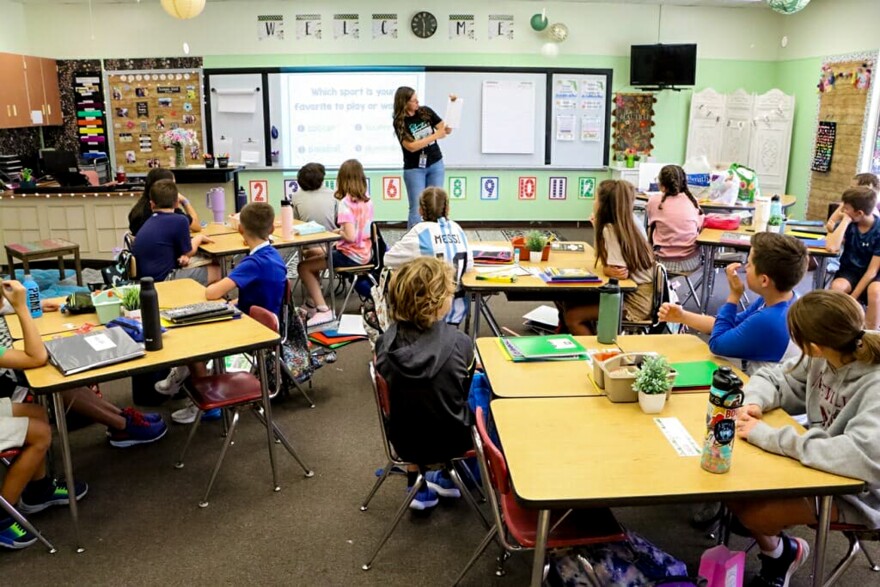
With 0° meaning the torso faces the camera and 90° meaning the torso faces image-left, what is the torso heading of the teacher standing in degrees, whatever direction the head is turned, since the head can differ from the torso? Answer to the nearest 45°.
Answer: approximately 315°

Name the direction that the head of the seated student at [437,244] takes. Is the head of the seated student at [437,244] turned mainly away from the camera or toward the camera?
away from the camera

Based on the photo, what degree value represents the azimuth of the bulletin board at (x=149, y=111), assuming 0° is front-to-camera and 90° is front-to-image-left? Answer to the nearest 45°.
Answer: approximately 0°

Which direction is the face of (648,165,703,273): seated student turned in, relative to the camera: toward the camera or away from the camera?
away from the camera

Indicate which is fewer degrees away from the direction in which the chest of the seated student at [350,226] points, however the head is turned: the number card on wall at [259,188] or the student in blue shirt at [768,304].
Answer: the number card on wall

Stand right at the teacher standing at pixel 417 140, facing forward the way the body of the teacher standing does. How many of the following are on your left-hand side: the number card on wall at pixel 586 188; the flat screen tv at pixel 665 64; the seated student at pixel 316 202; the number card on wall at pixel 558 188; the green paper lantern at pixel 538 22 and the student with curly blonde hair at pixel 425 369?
4

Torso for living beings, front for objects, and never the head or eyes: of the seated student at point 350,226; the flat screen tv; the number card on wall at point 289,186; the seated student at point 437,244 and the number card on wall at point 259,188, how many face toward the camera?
3
